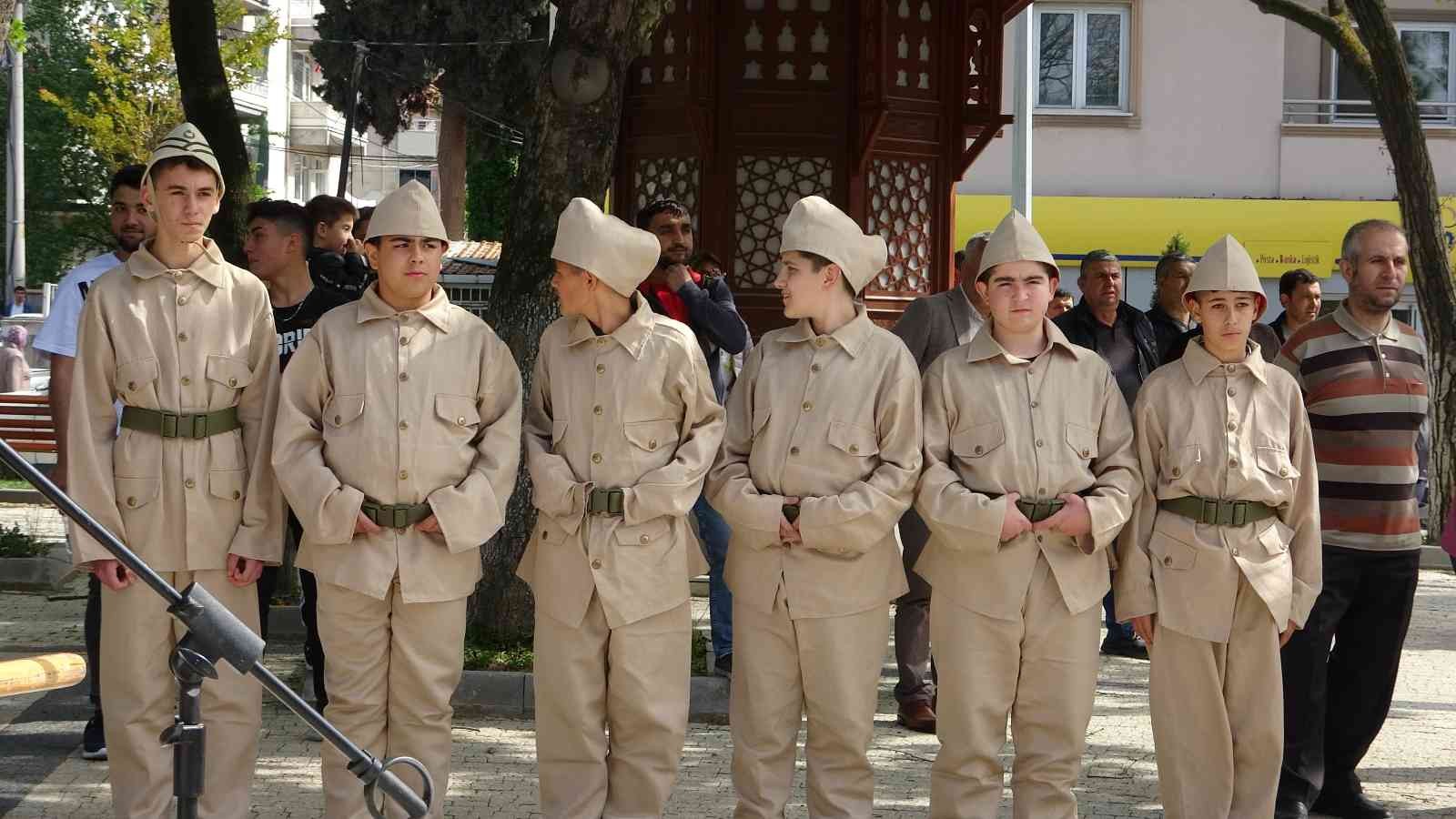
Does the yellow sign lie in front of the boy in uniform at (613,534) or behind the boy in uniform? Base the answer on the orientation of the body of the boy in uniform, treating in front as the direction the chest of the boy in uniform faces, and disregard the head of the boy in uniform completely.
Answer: behind

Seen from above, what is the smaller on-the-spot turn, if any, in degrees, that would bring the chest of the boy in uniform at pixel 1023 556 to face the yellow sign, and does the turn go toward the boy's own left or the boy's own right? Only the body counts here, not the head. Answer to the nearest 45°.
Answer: approximately 180°

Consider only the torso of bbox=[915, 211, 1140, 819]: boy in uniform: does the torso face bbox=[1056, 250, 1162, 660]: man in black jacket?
no

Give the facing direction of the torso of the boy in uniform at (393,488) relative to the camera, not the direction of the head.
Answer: toward the camera

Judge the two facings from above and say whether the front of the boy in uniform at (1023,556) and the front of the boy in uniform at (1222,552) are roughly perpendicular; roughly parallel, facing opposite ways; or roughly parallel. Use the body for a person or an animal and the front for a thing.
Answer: roughly parallel

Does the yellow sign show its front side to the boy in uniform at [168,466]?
yes

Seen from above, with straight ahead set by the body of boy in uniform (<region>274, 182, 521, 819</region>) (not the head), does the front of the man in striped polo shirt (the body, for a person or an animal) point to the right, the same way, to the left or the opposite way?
the same way

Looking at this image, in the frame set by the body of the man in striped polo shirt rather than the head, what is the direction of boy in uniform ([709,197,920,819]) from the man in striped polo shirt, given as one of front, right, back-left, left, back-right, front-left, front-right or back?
right

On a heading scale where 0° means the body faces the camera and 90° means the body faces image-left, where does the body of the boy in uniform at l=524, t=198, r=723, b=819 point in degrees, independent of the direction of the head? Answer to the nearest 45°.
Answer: approximately 0°

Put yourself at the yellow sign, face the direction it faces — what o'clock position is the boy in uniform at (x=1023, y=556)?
The boy in uniform is roughly at 12 o'clock from the yellow sign.

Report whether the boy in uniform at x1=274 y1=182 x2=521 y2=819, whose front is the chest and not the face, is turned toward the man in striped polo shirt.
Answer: no

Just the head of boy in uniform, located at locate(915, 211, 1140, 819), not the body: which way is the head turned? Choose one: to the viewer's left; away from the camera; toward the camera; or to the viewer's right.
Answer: toward the camera

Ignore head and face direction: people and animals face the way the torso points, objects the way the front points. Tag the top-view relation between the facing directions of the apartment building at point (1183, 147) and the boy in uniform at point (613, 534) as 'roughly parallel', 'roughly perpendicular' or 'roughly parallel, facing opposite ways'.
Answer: roughly parallel

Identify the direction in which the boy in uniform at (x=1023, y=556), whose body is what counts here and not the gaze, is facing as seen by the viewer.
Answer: toward the camera

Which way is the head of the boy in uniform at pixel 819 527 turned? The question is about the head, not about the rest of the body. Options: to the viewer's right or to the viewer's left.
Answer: to the viewer's left

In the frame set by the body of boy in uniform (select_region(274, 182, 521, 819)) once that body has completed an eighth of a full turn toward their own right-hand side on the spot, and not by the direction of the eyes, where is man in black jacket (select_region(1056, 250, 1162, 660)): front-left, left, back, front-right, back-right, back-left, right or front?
back

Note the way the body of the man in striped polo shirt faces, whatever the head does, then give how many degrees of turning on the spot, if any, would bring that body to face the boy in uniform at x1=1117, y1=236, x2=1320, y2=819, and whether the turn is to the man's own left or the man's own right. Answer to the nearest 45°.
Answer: approximately 90° to the man's own right

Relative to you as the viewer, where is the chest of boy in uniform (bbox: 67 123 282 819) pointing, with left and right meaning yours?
facing the viewer

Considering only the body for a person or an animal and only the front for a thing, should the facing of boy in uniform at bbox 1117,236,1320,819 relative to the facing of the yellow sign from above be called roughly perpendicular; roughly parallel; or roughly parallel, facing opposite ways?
roughly parallel

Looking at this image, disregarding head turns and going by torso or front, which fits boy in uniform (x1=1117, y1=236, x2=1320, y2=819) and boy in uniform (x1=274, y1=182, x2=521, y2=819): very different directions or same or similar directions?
same or similar directions

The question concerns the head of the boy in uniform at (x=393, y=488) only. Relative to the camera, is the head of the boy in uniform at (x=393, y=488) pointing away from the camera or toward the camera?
toward the camera
